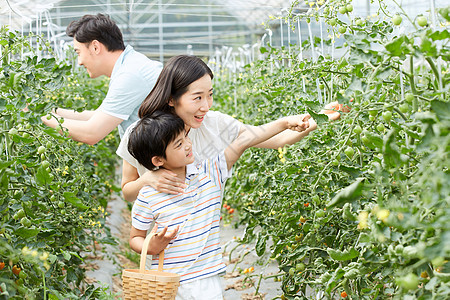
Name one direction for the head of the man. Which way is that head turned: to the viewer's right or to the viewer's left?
to the viewer's left

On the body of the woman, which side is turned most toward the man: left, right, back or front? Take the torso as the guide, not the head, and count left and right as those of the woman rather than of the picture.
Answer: back

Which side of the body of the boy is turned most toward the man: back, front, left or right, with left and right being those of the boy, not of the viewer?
back

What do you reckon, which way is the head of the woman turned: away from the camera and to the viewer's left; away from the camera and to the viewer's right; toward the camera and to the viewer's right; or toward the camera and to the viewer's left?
toward the camera and to the viewer's right

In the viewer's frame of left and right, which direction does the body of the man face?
facing to the left of the viewer

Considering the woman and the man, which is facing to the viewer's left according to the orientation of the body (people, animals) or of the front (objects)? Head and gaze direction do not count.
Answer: the man

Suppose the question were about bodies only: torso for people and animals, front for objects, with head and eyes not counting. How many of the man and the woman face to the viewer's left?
1

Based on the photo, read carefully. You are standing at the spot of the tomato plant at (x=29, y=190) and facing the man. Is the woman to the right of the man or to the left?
right

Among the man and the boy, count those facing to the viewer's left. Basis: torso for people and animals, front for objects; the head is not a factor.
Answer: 1

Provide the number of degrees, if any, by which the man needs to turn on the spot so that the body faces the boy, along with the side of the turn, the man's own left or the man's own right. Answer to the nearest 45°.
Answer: approximately 90° to the man's own left
